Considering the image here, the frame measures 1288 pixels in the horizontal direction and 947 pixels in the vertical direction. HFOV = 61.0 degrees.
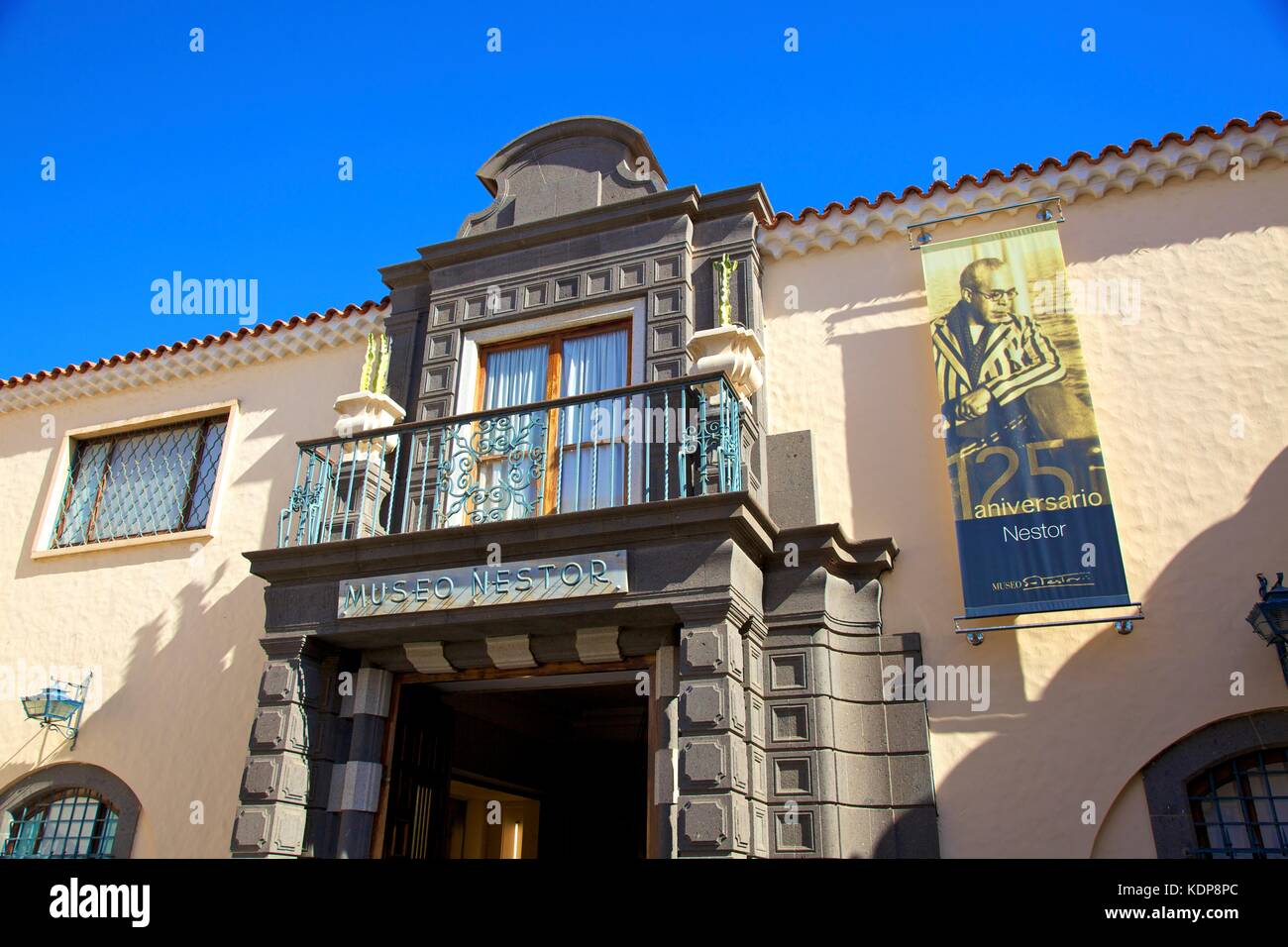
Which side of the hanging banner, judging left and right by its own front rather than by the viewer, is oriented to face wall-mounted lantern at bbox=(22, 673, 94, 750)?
right

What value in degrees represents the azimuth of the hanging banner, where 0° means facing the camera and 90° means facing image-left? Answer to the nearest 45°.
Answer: approximately 0°
